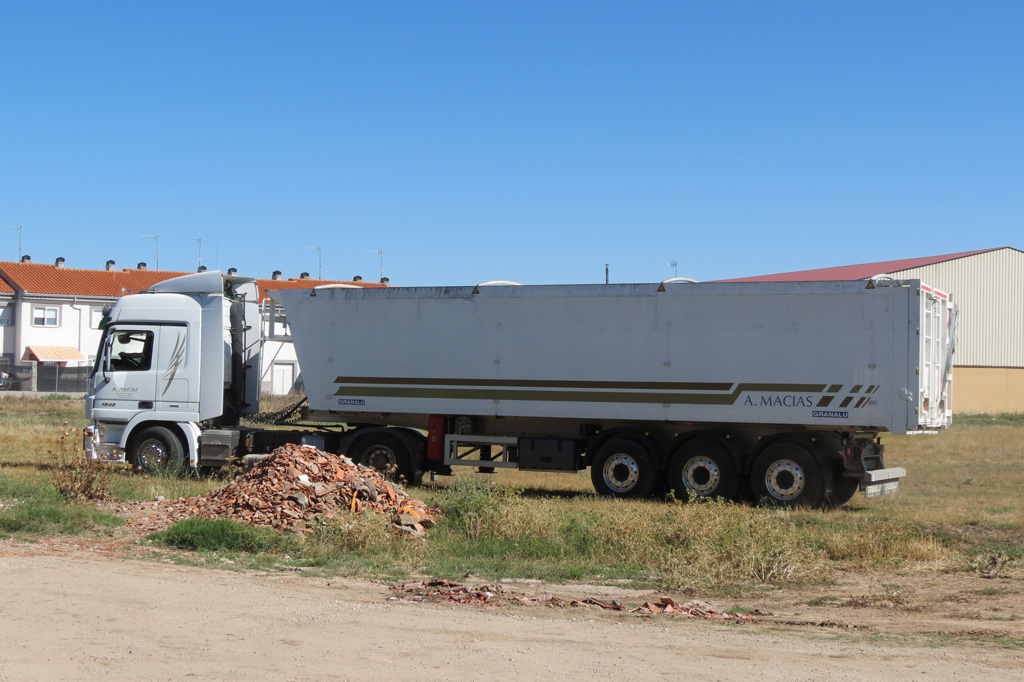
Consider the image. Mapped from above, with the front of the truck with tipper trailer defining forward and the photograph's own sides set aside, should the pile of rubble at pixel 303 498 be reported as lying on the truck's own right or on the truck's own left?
on the truck's own left

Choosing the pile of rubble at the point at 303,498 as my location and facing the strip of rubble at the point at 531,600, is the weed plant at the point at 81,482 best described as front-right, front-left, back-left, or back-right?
back-right

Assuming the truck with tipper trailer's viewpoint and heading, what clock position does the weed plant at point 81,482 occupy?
The weed plant is roughly at 11 o'clock from the truck with tipper trailer.

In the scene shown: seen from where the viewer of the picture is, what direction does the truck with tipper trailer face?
facing to the left of the viewer

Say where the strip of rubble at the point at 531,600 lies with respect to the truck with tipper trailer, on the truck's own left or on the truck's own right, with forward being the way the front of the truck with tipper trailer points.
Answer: on the truck's own left

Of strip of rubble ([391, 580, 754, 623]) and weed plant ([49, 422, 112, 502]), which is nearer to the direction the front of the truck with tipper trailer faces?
the weed plant

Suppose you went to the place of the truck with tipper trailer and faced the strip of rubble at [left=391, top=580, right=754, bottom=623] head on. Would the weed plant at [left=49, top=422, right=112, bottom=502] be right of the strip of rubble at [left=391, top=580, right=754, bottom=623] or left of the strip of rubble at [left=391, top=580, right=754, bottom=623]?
right
